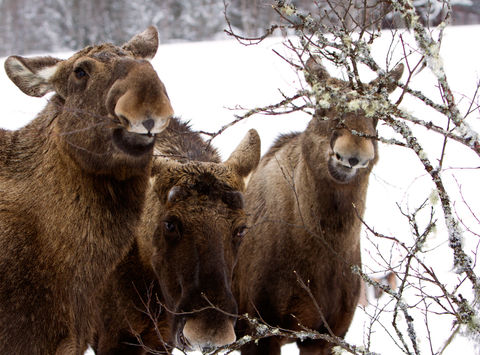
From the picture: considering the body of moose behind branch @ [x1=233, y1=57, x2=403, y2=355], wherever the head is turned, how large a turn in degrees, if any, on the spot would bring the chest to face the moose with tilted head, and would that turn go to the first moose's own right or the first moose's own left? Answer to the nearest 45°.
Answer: approximately 90° to the first moose's own right

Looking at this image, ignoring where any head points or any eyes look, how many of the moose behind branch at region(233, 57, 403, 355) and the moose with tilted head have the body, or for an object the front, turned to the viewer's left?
0

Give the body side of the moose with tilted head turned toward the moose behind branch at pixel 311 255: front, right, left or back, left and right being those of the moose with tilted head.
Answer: left

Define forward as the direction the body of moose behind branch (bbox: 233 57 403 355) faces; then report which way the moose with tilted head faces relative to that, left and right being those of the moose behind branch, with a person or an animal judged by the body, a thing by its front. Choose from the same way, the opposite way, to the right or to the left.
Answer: the same way

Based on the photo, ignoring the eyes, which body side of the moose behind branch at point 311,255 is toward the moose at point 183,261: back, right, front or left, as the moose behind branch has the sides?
right

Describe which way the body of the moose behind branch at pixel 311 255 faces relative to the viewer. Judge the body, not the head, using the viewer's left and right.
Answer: facing the viewer and to the right of the viewer
